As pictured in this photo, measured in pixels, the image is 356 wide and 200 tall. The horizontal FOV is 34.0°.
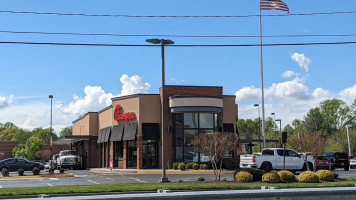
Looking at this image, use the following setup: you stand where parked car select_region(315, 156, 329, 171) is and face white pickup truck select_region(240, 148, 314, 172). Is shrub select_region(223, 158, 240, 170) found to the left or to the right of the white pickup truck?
right

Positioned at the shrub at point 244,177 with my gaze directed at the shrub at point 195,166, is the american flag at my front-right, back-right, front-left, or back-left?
front-right

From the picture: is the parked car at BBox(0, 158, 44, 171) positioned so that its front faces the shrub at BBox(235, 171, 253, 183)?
no

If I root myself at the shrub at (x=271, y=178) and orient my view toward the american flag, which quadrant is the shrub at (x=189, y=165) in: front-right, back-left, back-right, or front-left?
front-left

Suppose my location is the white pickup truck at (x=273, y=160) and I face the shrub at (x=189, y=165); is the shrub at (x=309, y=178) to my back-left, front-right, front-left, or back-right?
back-left

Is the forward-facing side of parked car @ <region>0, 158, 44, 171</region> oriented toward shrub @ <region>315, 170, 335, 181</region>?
no
